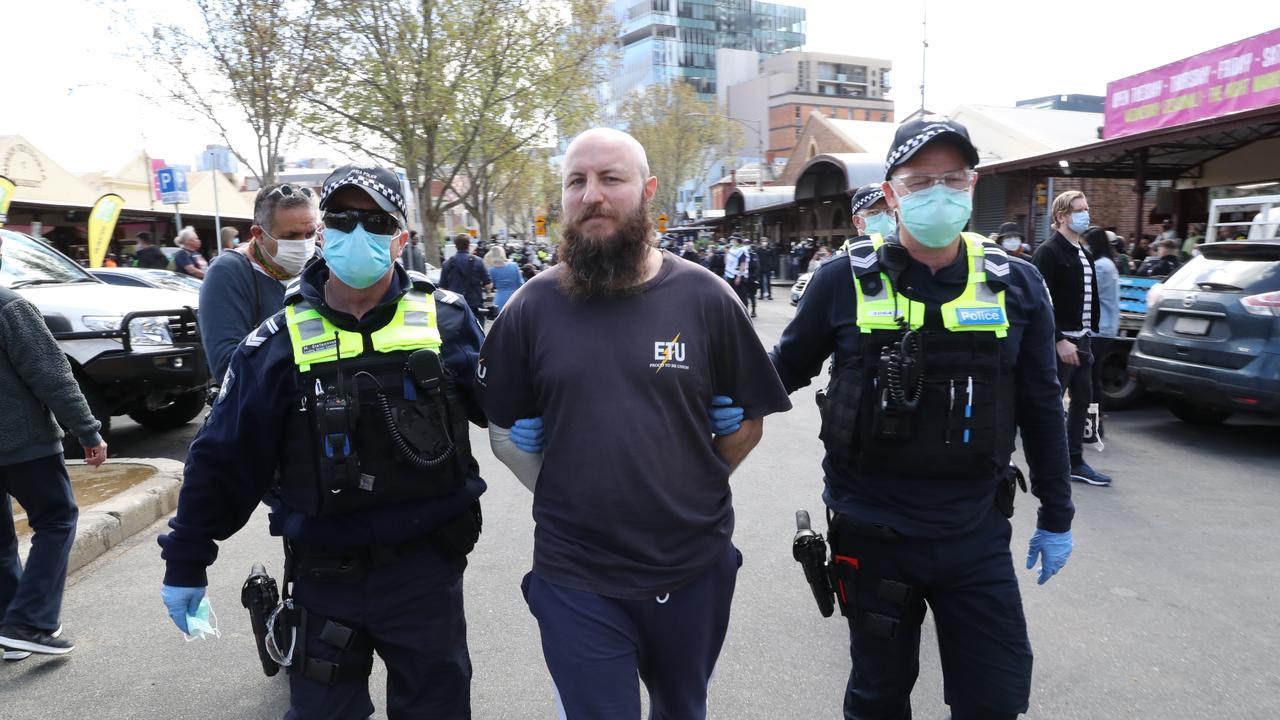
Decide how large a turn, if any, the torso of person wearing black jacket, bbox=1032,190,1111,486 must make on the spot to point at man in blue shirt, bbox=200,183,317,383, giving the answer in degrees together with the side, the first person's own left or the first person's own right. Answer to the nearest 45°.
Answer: approximately 90° to the first person's own right

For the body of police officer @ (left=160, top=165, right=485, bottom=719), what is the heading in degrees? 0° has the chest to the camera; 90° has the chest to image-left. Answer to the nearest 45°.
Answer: approximately 0°

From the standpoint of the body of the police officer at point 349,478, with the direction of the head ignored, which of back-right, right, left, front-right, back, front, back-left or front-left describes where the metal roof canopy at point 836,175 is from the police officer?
back-left

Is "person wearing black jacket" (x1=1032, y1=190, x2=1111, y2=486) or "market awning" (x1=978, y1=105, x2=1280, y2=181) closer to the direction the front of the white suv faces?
the person wearing black jacket

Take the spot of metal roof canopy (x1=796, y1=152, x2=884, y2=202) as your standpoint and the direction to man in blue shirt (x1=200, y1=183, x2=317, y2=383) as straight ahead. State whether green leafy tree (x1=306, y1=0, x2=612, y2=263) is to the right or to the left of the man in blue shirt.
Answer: right

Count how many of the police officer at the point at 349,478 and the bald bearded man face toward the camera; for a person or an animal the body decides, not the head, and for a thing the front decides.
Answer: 2

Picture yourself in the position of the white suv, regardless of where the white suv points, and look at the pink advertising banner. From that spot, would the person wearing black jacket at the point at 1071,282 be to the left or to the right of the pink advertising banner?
right

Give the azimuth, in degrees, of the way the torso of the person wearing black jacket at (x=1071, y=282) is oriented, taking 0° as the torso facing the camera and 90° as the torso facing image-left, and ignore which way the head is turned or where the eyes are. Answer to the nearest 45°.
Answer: approximately 315°
